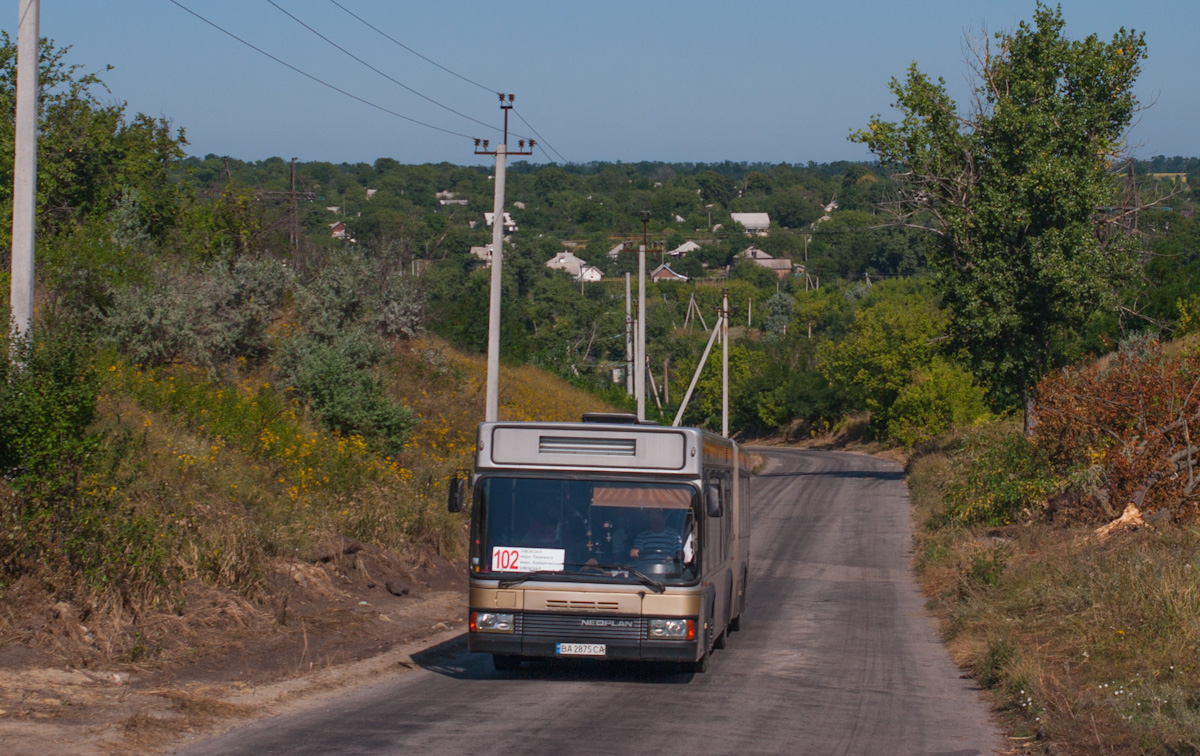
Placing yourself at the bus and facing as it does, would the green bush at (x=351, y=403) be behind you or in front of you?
behind

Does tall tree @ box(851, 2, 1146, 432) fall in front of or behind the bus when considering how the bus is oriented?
behind

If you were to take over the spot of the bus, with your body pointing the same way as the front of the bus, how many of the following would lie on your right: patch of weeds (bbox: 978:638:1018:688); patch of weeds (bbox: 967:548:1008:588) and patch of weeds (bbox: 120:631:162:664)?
1

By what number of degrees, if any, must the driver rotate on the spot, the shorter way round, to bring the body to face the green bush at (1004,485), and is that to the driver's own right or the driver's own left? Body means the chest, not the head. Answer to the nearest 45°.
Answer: approximately 135° to the driver's own left

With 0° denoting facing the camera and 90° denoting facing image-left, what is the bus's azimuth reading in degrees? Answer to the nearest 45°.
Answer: approximately 0°

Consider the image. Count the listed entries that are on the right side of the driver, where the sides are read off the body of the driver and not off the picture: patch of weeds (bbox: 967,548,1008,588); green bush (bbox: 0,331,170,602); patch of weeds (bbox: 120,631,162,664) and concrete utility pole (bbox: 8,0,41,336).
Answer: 3

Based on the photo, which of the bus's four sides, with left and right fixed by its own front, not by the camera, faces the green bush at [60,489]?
right

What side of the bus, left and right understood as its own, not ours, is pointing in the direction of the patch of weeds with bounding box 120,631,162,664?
right

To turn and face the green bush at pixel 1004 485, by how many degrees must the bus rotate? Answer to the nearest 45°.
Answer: approximately 135° to its left

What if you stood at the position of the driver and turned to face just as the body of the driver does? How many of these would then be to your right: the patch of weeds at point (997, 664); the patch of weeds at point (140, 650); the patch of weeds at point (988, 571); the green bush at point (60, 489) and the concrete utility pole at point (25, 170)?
3

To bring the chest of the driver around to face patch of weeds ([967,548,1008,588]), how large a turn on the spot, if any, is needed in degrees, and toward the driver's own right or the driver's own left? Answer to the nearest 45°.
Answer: approximately 135° to the driver's own left
